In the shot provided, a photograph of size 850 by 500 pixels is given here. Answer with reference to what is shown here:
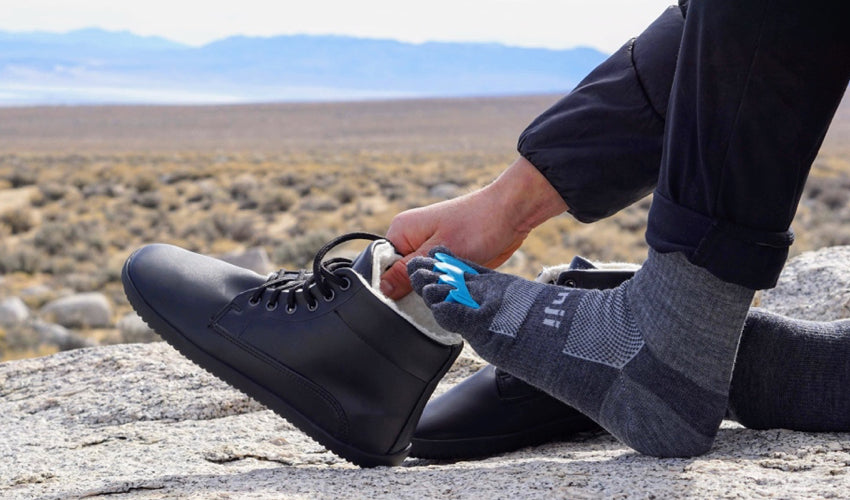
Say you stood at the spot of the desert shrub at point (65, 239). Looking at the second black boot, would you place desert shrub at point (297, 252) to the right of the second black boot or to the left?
left

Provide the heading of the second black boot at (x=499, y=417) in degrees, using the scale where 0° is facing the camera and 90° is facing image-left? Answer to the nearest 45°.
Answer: approximately 45°

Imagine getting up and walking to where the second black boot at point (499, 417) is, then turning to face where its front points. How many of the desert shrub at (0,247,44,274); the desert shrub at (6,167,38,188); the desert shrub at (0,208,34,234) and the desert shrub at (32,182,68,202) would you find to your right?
4

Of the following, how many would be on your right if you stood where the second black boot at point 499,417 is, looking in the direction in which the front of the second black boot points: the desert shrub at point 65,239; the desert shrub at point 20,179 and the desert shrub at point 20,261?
3

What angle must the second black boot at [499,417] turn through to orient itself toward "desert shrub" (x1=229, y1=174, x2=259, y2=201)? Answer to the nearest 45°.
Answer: approximately 135° to its right

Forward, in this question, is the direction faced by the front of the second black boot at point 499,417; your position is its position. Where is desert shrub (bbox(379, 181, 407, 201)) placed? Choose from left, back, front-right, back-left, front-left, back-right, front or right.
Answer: back-right

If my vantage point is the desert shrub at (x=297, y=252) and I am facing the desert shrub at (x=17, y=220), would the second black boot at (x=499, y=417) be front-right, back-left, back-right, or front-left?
back-left

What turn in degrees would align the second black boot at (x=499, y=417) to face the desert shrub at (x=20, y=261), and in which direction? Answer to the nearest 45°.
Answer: approximately 90° to its right

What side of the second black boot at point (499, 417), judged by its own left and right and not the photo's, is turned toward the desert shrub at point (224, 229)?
right

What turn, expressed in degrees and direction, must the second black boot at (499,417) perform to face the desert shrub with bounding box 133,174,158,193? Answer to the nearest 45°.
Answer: approximately 90° to its right

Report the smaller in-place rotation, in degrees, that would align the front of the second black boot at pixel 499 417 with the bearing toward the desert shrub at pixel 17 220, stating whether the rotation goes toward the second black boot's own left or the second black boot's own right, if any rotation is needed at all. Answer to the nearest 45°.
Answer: approximately 90° to the second black boot's own right

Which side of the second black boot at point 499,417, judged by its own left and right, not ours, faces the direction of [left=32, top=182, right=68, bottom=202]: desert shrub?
right

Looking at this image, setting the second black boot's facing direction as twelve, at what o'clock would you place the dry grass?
The dry grass is roughly at 4 o'clock from the second black boot.

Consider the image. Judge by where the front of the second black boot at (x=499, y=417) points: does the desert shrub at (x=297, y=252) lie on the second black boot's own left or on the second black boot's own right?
on the second black boot's own right
